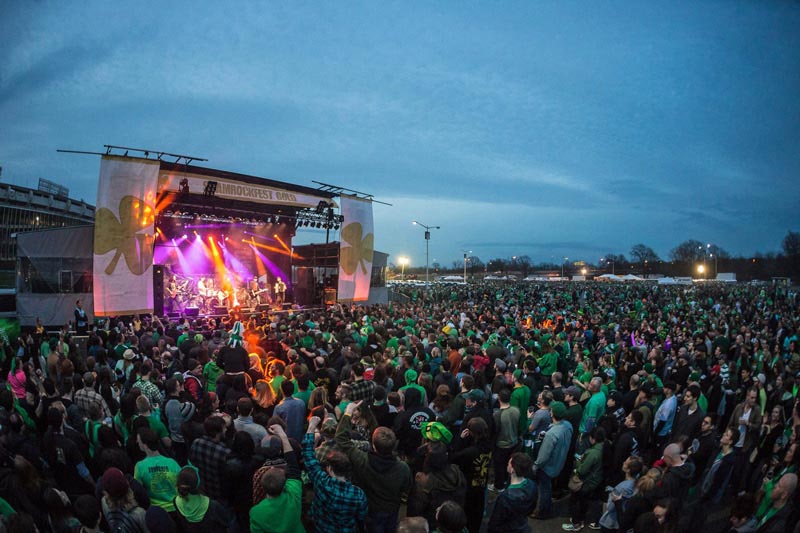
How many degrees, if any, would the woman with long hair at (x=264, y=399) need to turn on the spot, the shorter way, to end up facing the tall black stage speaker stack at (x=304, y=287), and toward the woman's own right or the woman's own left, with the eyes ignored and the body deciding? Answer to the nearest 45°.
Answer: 0° — they already face it

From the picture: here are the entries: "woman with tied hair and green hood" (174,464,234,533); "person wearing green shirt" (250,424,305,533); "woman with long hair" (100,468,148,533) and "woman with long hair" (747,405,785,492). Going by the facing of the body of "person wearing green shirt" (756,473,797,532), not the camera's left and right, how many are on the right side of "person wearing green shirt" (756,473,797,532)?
1

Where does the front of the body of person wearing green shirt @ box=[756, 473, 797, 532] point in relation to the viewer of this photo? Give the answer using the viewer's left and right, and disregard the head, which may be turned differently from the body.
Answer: facing to the left of the viewer

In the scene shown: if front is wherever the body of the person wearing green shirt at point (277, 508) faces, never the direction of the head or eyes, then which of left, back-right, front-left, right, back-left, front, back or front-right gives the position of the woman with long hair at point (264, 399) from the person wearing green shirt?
front

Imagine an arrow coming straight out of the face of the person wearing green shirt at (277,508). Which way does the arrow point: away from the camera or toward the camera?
away from the camera

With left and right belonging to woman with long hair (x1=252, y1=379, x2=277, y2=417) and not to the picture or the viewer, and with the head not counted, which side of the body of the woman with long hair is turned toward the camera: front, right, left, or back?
back

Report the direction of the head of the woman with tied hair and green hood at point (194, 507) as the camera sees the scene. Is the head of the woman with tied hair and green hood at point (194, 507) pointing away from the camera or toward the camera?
away from the camera

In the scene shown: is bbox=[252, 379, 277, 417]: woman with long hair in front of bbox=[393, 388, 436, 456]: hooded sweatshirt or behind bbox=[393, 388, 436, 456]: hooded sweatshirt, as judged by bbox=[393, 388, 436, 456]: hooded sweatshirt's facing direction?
in front

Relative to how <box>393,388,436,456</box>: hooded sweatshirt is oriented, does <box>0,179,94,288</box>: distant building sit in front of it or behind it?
in front

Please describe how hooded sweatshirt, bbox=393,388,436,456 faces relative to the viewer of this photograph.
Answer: facing away from the viewer and to the left of the viewer

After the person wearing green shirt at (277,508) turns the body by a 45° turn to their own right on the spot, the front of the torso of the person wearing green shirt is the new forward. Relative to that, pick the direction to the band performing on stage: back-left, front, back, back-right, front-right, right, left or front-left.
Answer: front-left

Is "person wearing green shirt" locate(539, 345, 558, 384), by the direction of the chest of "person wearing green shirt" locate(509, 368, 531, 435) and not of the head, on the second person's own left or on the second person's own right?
on the second person's own right

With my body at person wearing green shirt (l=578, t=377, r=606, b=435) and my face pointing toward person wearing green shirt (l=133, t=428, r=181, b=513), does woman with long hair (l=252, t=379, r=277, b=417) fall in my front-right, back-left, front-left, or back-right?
front-right
